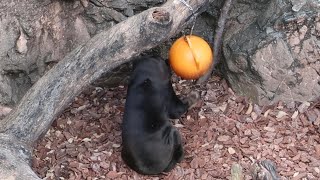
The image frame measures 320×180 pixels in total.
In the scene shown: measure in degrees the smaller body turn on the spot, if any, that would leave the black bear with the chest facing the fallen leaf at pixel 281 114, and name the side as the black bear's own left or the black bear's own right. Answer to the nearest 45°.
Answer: approximately 45° to the black bear's own right

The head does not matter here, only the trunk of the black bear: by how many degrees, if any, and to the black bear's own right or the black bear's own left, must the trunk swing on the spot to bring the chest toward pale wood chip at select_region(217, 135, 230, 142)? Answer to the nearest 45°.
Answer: approximately 45° to the black bear's own right

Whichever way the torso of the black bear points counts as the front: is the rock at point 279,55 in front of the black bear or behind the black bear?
in front

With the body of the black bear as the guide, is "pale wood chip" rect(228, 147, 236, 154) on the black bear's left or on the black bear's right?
on the black bear's right

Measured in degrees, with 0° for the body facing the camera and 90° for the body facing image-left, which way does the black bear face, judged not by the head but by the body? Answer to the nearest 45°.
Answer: approximately 225°

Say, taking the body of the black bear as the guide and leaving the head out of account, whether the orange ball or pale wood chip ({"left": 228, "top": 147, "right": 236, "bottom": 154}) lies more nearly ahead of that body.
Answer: the orange ball
